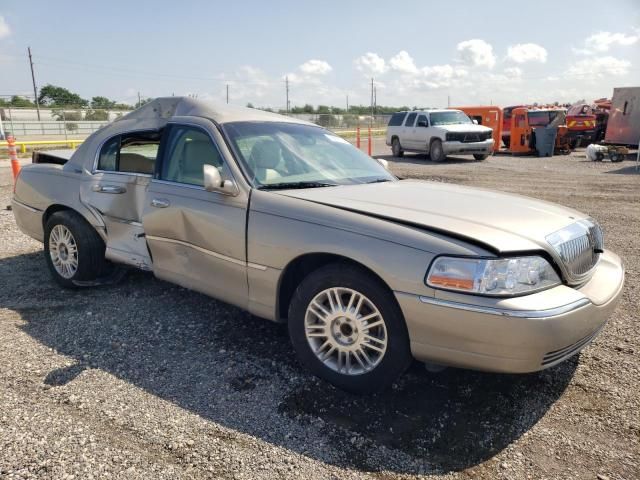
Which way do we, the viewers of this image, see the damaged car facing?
facing the viewer and to the right of the viewer

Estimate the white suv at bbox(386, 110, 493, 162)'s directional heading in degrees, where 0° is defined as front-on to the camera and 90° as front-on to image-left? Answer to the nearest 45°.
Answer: approximately 315°

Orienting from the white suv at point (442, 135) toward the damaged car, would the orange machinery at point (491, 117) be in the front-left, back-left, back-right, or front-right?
back-left

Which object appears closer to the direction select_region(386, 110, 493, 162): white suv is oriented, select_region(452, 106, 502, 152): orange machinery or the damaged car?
the damaged car

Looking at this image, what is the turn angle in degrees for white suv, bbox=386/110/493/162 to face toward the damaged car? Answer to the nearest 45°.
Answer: approximately 45° to its right

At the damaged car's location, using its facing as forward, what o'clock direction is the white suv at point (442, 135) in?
The white suv is roughly at 8 o'clock from the damaged car.

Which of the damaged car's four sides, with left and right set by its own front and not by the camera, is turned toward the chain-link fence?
back

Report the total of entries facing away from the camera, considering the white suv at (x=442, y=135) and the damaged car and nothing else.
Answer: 0
